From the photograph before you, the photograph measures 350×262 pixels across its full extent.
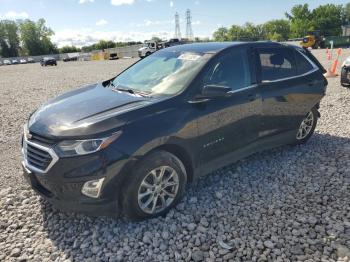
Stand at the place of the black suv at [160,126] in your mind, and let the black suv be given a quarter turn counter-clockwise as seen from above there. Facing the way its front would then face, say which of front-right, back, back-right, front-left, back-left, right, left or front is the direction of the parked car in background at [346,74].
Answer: left
